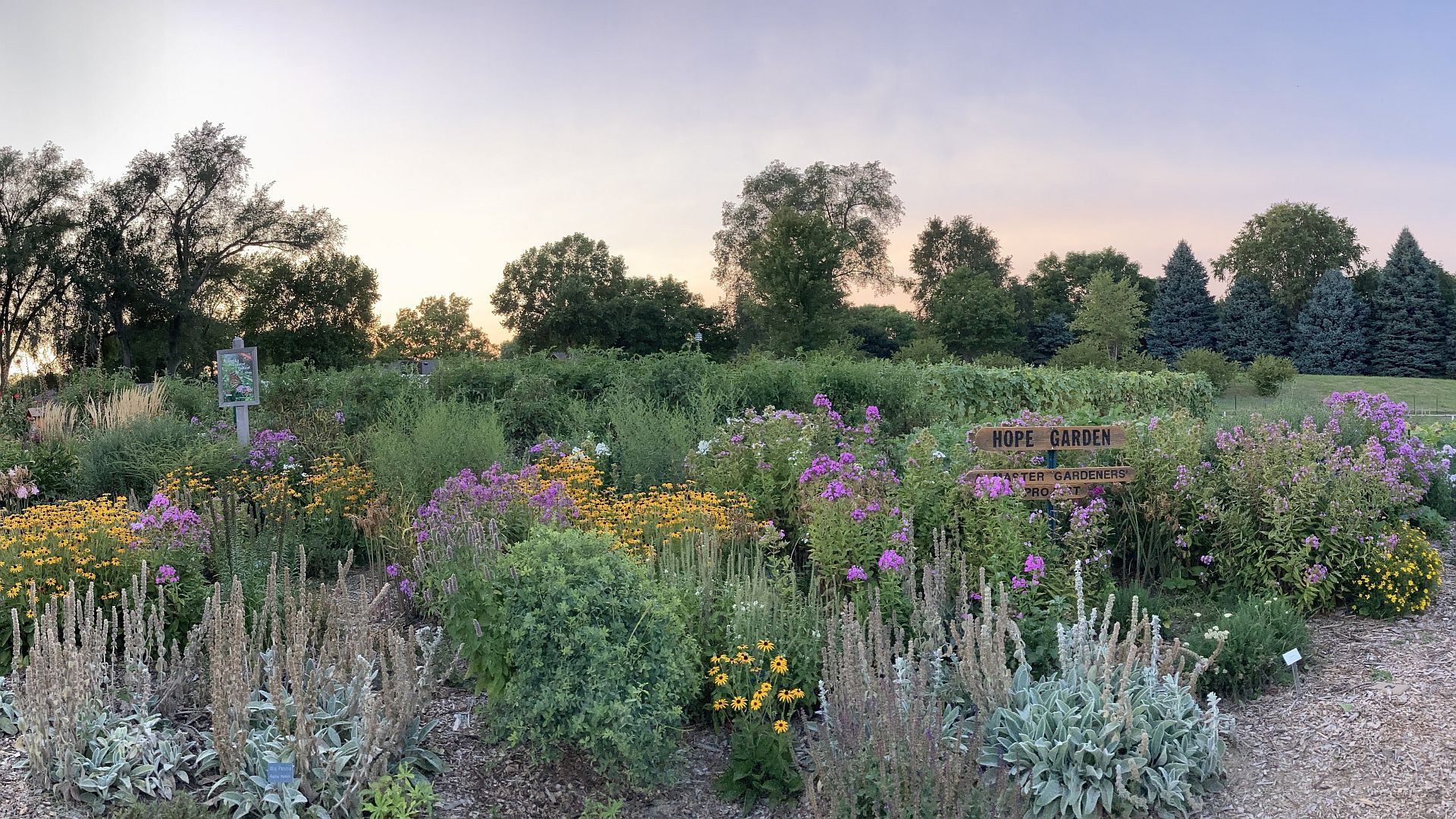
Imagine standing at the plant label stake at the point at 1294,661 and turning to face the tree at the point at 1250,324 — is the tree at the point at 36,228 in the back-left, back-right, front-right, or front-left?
front-left

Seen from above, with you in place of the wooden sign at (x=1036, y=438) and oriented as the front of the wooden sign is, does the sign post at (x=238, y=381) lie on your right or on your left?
on your right

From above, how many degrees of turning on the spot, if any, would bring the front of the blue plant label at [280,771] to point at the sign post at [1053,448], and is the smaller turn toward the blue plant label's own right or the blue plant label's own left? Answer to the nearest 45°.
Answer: approximately 90° to the blue plant label's own left

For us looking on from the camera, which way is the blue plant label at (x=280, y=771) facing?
facing the viewer

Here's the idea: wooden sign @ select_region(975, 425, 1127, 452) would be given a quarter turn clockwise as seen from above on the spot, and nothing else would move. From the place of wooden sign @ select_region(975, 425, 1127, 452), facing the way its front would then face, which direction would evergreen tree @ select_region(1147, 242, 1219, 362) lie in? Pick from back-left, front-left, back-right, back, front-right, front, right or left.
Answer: right

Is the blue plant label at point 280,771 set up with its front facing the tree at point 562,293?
no

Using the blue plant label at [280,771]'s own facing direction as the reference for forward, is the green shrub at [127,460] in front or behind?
behind

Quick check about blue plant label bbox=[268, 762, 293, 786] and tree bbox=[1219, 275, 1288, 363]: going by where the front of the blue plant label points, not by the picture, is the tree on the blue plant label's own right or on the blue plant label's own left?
on the blue plant label's own left

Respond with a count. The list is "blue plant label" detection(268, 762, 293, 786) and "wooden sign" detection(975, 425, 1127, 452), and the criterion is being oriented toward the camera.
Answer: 2

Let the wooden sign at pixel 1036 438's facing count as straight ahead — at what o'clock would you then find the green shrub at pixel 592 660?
The green shrub is roughly at 1 o'clock from the wooden sign.

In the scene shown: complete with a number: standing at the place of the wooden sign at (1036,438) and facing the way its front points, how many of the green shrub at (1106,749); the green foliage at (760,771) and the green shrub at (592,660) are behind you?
0

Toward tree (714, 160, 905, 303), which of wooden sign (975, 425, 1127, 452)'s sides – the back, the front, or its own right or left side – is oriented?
back

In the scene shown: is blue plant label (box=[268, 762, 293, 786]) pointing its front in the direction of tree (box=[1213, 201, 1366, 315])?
no

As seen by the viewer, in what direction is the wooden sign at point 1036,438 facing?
toward the camera

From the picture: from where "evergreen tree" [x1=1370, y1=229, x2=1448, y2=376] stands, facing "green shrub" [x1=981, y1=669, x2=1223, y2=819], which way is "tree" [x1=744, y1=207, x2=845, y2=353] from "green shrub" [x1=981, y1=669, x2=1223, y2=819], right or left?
right

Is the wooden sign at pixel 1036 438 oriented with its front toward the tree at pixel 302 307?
no

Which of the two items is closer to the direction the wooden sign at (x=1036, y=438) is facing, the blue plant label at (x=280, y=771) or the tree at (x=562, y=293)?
the blue plant label

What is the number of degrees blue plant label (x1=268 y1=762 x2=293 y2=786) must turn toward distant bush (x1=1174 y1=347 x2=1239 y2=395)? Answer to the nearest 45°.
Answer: approximately 135° to its left
